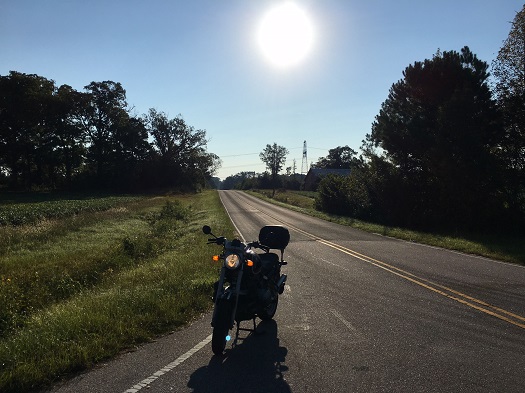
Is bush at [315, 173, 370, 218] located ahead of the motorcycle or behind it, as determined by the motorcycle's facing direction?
behind

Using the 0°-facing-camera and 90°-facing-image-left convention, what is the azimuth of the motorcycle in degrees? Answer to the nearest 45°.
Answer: approximately 45°

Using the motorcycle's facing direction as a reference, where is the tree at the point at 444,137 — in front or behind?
behind

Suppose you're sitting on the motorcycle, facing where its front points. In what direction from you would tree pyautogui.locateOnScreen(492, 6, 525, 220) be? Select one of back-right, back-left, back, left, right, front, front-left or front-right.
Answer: back

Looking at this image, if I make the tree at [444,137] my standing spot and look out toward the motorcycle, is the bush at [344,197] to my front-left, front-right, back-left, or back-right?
back-right
